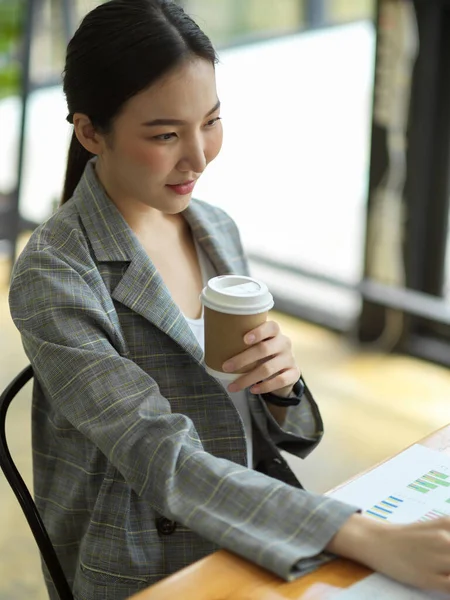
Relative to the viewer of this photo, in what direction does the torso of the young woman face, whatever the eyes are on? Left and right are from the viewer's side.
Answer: facing the viewer and to the right of the viewer

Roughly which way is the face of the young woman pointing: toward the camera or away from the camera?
toward the camera
